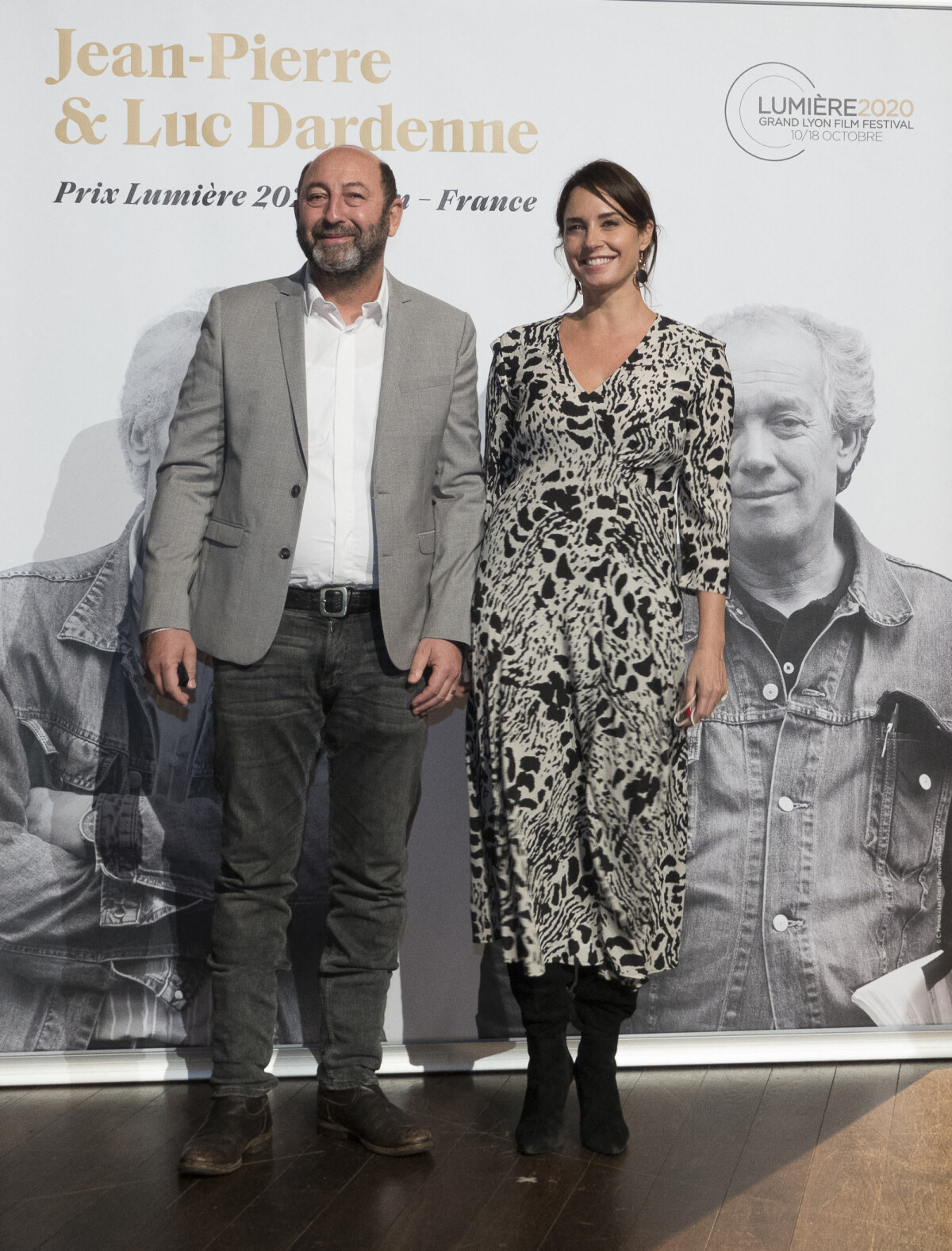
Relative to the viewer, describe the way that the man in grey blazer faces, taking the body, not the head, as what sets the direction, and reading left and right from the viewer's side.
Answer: facing the viewer

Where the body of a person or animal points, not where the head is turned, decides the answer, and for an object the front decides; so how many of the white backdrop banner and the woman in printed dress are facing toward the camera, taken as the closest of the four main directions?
2

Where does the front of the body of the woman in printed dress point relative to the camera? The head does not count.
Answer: toward the camera

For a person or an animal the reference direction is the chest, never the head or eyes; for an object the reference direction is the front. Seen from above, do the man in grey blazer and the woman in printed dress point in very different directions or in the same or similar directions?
same or similar directions

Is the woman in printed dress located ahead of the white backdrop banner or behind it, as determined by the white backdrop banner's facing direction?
ahead

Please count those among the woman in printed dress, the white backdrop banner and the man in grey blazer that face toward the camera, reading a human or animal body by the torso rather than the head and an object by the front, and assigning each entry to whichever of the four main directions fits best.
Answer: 3
